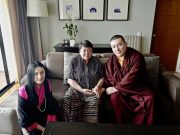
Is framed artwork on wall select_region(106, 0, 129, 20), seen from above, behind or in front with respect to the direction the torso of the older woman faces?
behind

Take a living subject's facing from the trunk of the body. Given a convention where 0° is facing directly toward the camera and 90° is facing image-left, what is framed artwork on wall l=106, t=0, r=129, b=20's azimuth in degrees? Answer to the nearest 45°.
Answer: approximately 0°

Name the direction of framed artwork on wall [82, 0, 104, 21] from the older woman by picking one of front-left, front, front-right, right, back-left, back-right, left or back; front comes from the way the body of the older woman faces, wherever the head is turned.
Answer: back

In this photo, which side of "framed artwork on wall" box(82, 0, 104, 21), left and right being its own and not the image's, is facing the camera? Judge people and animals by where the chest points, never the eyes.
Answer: front

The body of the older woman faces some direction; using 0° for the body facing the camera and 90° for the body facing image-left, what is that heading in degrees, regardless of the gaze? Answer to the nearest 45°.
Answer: approximately 0°
